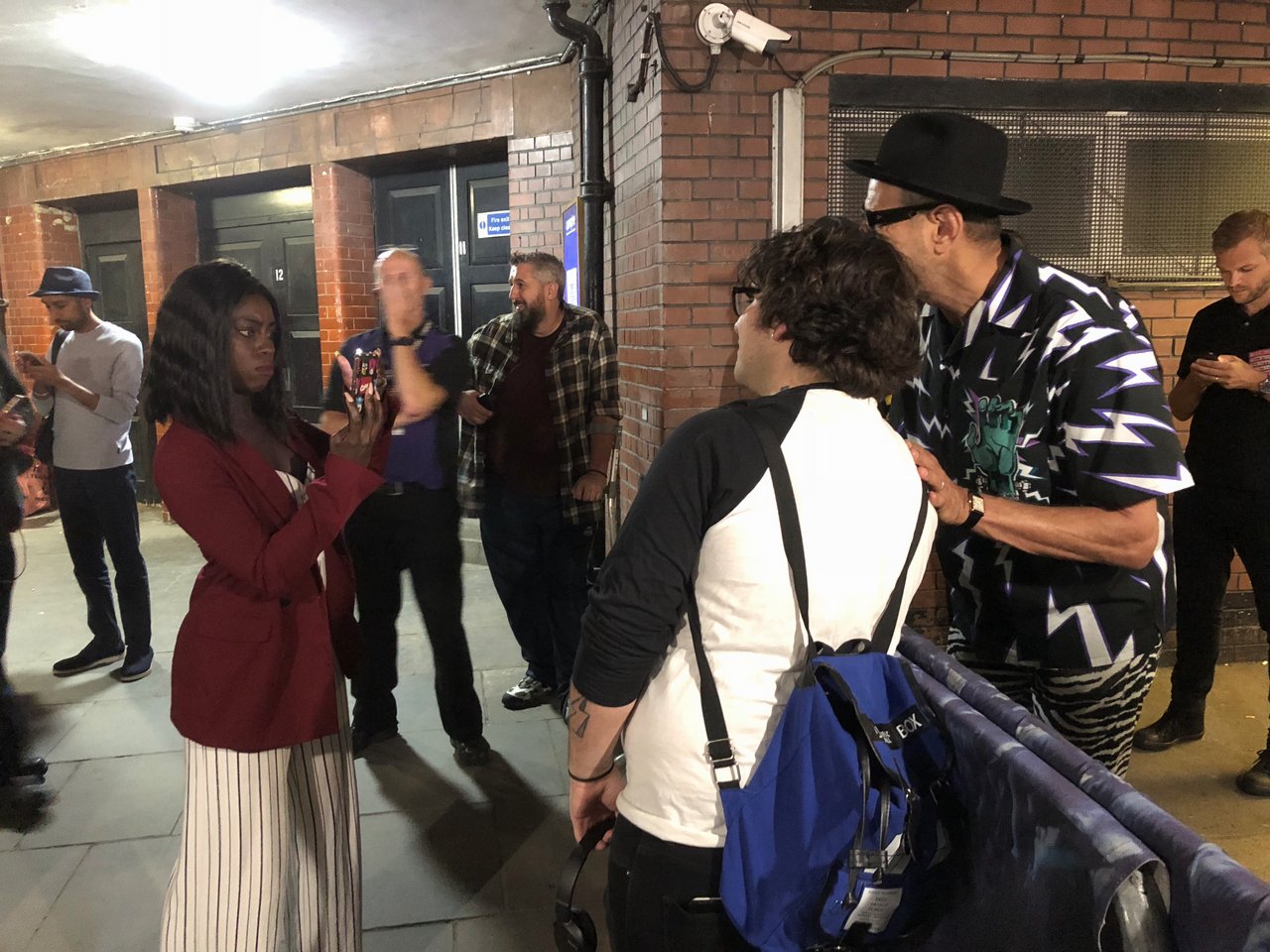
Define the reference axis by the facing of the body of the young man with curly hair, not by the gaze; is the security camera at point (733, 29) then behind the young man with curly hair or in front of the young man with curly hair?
in front

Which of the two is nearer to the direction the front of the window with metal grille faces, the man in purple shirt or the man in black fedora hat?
the man in black fedora hat

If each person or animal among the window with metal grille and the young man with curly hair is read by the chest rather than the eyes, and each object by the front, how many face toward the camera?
1

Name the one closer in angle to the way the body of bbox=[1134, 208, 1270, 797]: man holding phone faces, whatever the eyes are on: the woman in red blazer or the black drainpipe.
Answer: the woman in red blazer

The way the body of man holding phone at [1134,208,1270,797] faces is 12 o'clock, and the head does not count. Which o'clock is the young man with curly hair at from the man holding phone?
The young man with curly hair is roughly at 11 o'clock from the man holding phone.

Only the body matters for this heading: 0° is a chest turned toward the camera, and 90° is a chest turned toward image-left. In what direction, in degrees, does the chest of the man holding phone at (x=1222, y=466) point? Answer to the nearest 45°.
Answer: approximately 45°

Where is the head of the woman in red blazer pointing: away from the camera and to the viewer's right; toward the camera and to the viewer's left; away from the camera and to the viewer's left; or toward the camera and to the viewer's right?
toward the camera and to the viewer's right

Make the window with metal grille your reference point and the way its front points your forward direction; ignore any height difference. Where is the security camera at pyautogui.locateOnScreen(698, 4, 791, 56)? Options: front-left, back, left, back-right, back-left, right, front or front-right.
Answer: front-right

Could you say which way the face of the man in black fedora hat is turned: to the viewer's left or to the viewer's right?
to the viewer's left
